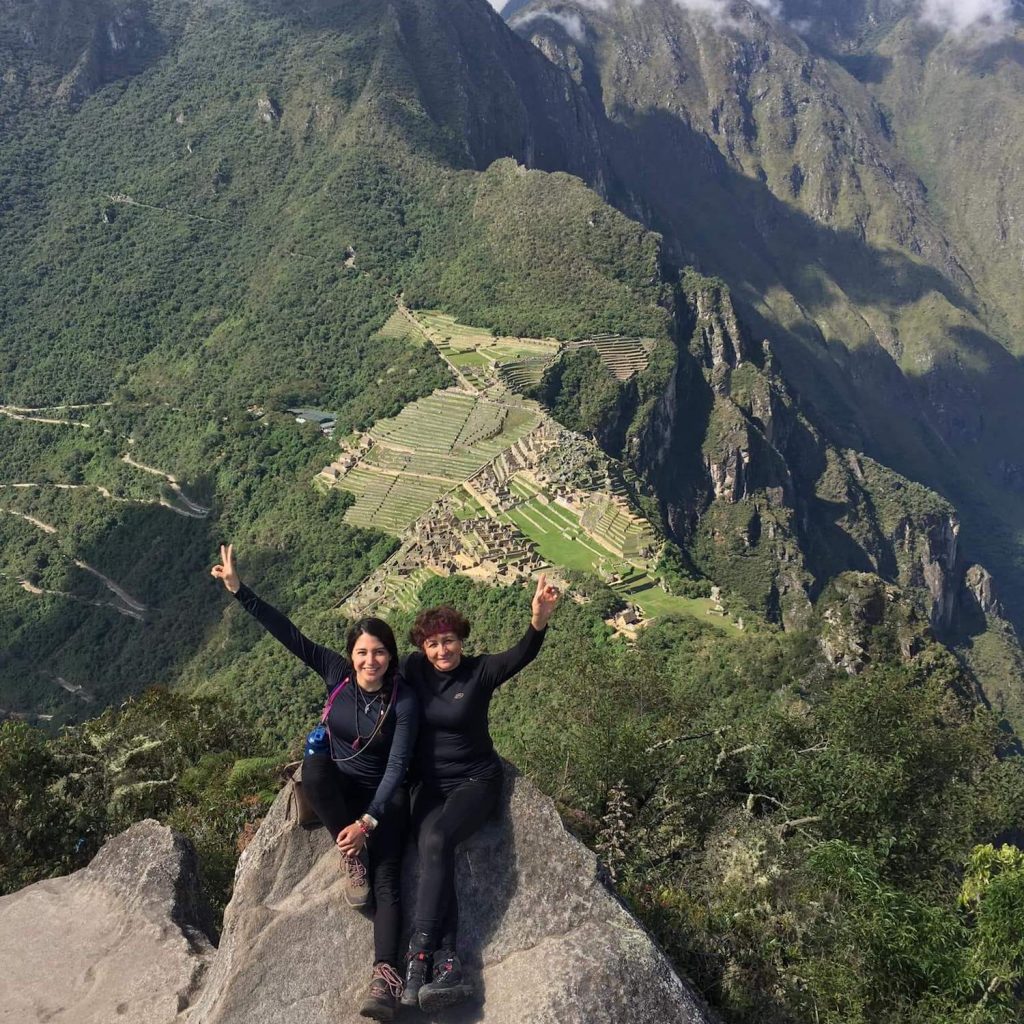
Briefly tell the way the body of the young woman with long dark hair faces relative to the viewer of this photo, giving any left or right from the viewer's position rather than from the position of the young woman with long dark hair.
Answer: facing the viewer
